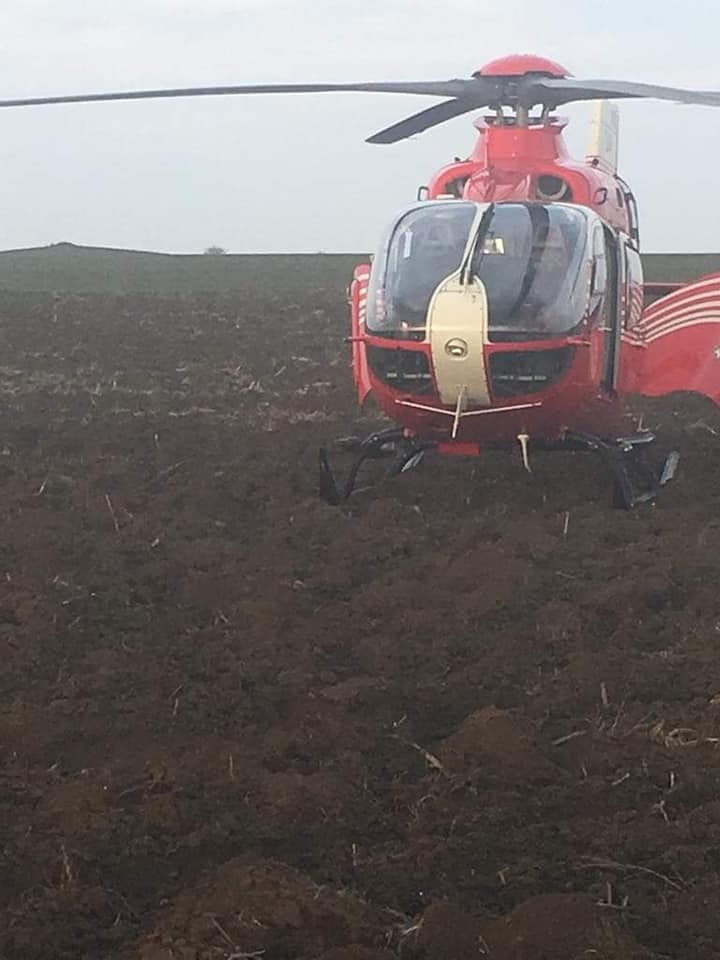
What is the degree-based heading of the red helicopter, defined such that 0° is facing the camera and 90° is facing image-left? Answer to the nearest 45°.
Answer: approximately 0°
